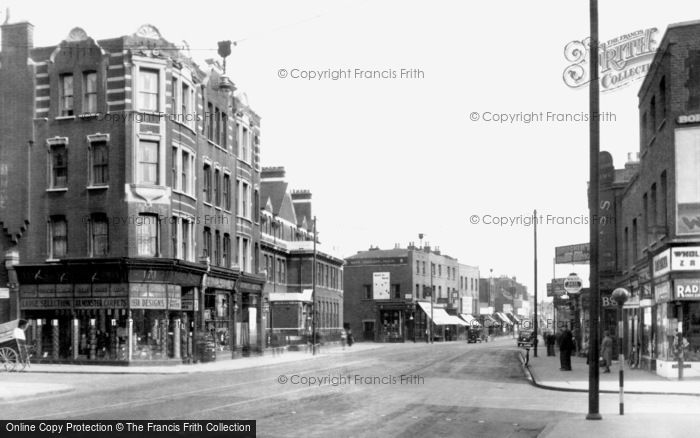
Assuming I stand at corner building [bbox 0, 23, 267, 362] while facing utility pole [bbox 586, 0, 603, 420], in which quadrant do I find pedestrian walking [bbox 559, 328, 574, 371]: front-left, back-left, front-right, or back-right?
front-left
